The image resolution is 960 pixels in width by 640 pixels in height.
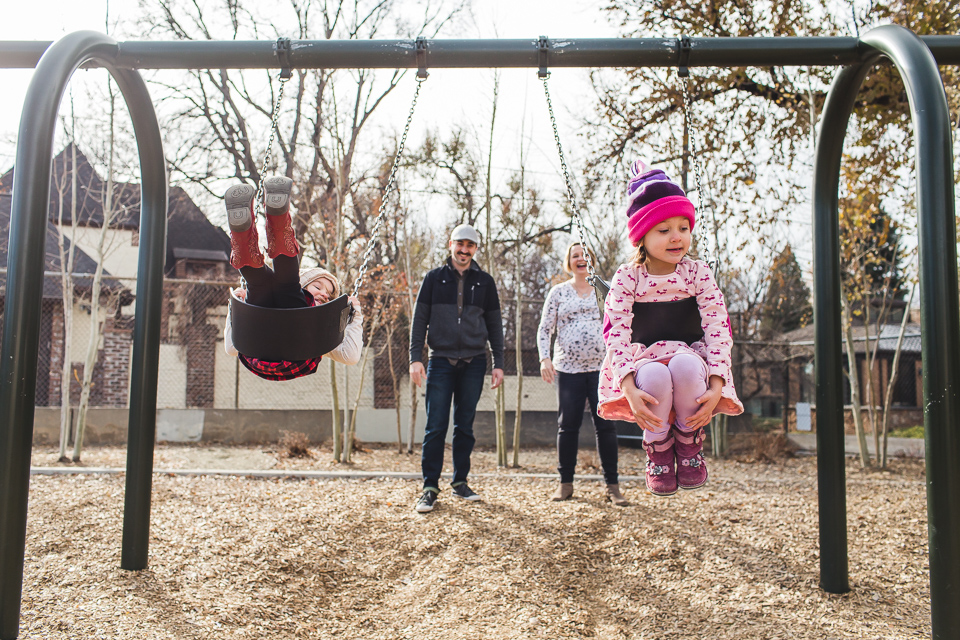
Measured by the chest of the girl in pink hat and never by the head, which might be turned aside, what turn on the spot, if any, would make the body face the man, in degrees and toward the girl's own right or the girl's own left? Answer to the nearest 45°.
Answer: approximately 135° to the girl's own right

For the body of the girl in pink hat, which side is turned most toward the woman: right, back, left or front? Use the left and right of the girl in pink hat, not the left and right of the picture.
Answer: back

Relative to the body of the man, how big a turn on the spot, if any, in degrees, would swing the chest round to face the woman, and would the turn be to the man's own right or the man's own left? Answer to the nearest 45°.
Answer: approximately 90° to the man's own left

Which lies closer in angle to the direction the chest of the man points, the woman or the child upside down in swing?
the child upside down in swing

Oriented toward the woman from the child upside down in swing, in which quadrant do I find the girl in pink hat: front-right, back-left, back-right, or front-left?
front-right

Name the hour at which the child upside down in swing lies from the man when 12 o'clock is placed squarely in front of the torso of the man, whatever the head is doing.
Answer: The child upside down in swing is roughly at 1 o'clock from the man.

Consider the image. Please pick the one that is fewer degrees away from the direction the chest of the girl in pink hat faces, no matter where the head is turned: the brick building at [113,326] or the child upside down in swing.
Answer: the child upside down in swing

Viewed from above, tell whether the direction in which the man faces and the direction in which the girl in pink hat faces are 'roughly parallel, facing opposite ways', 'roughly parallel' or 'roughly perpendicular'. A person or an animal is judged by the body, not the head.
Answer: roughly parallel

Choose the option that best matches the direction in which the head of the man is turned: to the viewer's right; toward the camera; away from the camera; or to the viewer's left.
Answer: toward the camera

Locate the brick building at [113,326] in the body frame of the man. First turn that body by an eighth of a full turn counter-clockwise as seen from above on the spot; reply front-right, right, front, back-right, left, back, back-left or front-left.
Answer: back

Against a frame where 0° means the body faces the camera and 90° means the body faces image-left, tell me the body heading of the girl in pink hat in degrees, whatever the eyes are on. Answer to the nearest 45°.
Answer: approximately 0°

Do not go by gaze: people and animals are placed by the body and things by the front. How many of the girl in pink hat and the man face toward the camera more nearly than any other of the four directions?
2

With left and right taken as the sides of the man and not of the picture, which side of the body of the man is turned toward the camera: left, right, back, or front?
front
